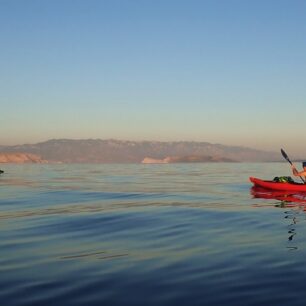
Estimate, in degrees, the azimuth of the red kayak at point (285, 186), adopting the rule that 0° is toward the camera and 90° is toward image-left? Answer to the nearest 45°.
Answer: approximately 90°
